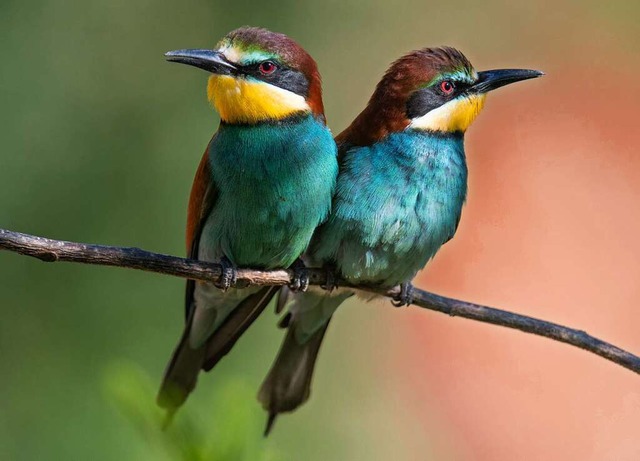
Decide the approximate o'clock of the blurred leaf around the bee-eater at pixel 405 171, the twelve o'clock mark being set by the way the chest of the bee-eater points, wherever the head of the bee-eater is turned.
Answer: The blurred leaf is roughly at 2 o'clock from the bee-eater.

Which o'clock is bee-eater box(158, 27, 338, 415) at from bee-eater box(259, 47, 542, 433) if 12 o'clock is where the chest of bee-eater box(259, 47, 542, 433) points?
bee-eater box(158, 27, 338, 415) is roughly at 4 o'clock from bee-eater box(259, 47, 542, 433).

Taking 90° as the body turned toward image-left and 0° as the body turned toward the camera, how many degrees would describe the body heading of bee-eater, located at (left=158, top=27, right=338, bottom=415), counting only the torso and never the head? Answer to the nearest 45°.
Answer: approximately 315°

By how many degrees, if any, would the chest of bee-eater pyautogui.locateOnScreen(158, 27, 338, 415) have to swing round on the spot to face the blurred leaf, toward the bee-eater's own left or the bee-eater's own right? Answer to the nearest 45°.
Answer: approximately 45° to the bee-eater's own right
